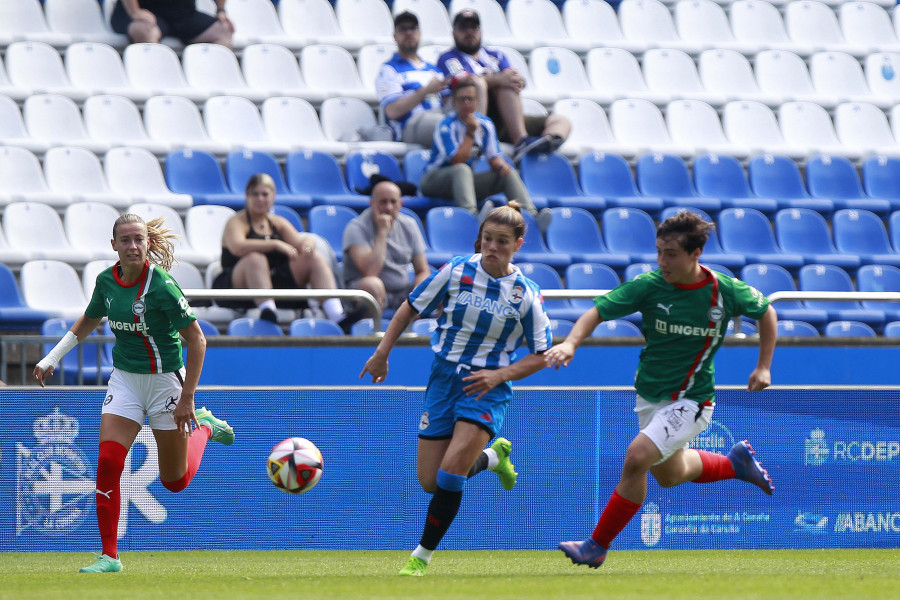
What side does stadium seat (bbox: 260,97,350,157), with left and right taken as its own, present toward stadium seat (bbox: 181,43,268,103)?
back

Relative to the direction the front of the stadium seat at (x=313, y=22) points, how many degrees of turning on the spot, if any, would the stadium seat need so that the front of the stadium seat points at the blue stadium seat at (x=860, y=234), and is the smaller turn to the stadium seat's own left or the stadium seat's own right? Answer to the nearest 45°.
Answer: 0° — it already faces it

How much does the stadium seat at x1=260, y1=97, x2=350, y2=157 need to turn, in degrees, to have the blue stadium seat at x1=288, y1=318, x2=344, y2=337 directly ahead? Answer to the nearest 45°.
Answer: approximately 45° to its right

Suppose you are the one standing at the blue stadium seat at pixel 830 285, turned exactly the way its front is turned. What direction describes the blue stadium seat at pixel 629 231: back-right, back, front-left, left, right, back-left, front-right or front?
back-right

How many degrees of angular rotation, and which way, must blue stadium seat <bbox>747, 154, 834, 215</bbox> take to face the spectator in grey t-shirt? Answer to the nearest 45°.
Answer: approximately 90° to its right

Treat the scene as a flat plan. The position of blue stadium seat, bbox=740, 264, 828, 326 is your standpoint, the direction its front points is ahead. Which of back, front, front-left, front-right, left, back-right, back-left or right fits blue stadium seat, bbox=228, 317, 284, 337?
right

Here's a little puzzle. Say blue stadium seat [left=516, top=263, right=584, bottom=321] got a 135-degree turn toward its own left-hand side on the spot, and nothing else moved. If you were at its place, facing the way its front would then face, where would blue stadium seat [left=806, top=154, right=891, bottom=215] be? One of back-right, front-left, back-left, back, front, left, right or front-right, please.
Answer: front-right

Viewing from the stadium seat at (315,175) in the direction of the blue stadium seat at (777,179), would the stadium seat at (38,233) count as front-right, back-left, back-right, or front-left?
back-right

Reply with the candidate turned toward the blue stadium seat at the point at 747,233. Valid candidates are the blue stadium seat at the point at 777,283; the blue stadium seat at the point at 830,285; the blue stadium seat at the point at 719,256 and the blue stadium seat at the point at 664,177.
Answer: the blue stadium seat at the point at 664,177

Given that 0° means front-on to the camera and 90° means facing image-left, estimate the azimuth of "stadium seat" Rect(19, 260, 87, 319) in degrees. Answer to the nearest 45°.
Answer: approximately 315°
